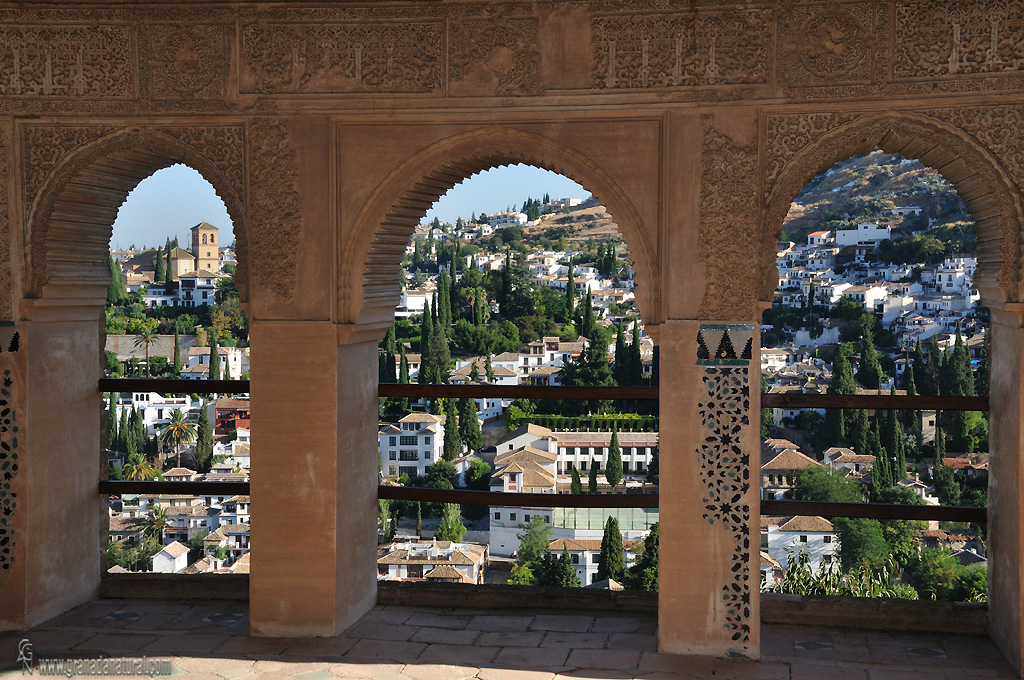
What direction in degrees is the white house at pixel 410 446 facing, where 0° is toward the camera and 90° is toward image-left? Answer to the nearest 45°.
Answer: approximately 0°

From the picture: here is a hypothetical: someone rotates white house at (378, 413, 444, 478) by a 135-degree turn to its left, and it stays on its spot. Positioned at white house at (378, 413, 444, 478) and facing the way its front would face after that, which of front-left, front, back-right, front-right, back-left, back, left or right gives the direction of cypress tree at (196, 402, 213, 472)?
left

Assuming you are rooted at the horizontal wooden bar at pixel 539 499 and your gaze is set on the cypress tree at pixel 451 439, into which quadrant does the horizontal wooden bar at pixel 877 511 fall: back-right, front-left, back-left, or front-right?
back-right

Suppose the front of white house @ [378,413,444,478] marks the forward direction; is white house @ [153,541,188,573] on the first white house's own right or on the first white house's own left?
on the first white house's own right

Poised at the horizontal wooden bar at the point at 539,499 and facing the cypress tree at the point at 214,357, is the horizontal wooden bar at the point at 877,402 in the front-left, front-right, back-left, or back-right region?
back-right

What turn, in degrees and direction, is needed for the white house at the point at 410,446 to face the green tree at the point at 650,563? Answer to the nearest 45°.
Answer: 0° — it already faces it

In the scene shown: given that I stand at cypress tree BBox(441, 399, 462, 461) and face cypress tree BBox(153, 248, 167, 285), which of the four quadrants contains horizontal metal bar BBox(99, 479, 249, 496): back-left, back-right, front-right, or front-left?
back-left

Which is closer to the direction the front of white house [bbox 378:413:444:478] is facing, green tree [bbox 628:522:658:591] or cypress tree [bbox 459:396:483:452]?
the green tree

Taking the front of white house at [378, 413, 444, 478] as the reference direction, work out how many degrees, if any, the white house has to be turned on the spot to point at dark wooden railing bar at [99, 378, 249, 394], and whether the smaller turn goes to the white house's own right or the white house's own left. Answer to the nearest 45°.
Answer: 0° — it already faces it

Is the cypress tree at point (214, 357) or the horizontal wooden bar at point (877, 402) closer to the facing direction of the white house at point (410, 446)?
the horizontal wooden bar
